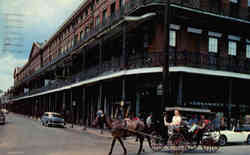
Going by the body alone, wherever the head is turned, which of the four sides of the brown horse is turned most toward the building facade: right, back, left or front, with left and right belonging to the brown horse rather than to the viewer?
right

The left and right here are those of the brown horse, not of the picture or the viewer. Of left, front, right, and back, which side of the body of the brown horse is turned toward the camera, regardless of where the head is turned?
left
